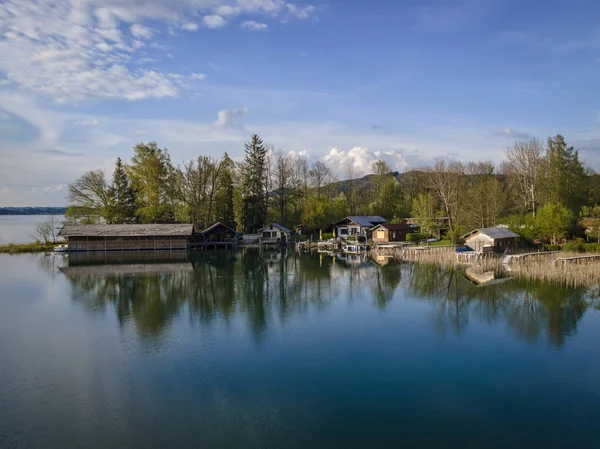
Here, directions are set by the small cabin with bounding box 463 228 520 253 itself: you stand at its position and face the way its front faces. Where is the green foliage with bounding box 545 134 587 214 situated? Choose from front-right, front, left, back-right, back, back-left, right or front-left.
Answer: back

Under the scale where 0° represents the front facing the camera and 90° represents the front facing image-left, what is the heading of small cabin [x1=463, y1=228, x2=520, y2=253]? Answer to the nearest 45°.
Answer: approximately 45°

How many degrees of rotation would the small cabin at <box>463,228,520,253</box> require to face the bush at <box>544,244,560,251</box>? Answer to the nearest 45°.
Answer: approximately 135° to its left

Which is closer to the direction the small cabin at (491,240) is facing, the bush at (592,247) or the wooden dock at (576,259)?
the wooden dock

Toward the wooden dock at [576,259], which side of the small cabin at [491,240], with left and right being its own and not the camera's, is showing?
left
